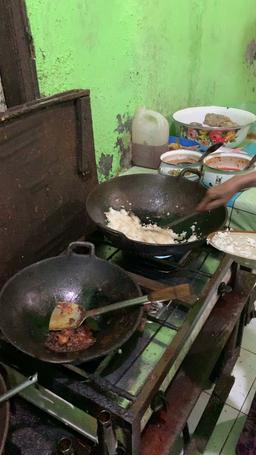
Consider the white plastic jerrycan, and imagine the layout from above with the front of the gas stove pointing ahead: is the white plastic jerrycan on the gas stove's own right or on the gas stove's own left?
on the gas stove's own left

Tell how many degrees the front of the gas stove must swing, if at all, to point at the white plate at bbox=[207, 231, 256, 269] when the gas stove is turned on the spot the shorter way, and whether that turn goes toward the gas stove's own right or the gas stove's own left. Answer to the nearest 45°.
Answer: approximately 90° to the gas stove's own left

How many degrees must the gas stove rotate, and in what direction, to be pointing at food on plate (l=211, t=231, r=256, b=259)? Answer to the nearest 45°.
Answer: approximately 90° to its left

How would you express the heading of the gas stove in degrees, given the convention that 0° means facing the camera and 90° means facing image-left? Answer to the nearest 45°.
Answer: approximately 315°

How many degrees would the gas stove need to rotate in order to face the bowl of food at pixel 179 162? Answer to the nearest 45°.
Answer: approximately 135° to its left

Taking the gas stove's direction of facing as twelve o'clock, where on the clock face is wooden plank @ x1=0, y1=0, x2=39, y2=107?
The wooden plank is roughly at 7 o'clock from the gas stove.
